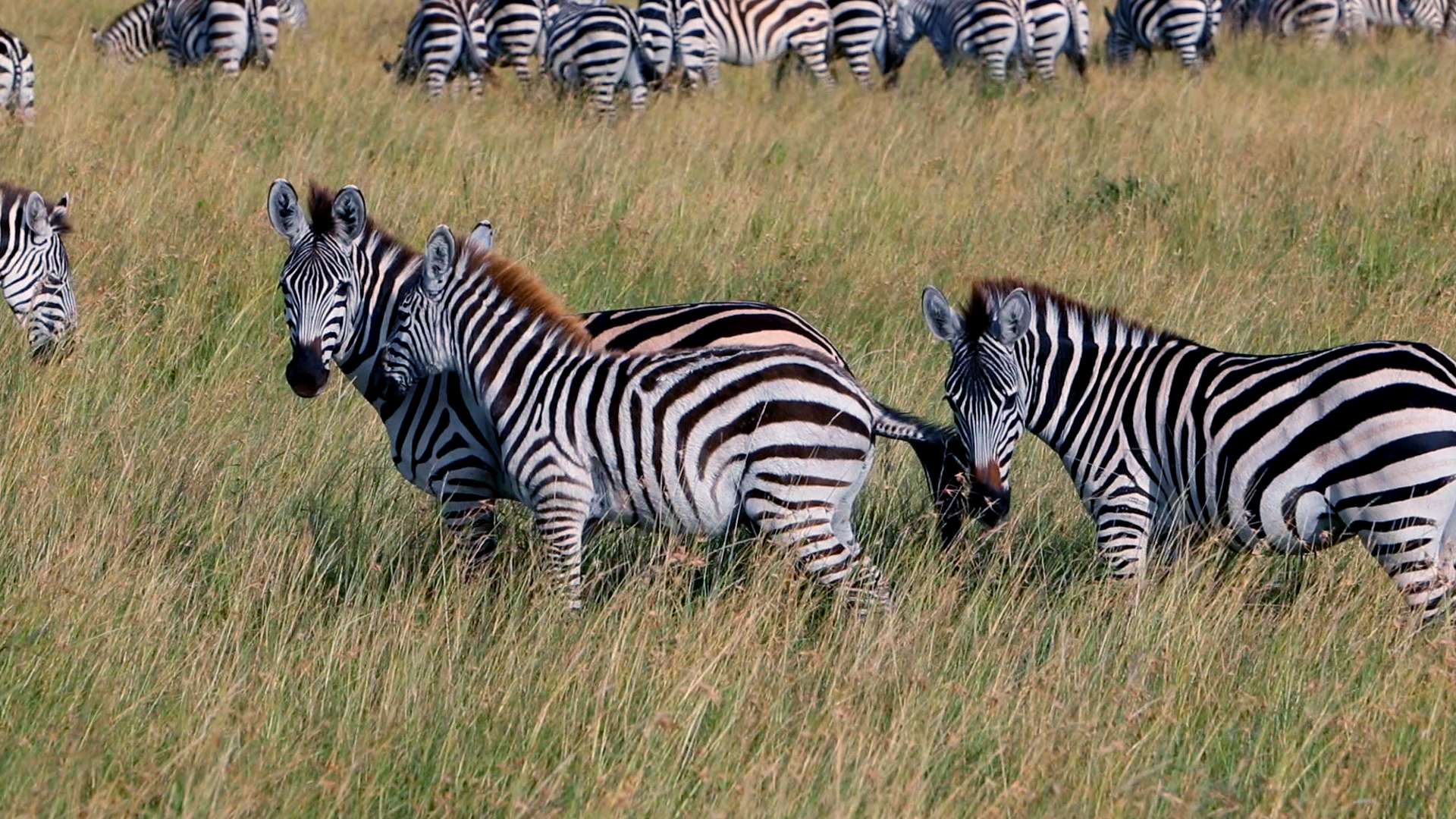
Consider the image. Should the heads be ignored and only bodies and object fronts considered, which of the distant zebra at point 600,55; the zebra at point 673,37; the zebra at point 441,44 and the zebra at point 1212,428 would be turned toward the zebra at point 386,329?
the zebra at point 1212,428

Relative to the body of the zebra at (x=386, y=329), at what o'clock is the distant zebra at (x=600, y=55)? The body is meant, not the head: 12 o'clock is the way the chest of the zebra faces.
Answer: The distant zebra is roughly at 3 o'clock from the zebra.

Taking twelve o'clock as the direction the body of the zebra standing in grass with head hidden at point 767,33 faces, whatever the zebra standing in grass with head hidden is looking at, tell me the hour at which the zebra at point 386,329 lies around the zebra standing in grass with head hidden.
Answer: The zebra is roughly at 9 o'clock from the zebra standing in grass with head hidden.

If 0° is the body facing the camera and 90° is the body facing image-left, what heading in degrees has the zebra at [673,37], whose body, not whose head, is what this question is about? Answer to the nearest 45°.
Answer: approximately 180°

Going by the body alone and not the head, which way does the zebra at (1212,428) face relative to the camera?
to the viewer's left

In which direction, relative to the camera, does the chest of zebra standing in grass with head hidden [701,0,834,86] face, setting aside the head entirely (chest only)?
to the viewer's left

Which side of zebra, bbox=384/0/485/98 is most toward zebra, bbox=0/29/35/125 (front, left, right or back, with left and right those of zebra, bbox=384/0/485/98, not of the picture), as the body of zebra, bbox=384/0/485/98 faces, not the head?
left

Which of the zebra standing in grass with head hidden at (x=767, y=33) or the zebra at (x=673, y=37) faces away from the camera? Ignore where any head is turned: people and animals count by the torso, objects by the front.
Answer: the zebra

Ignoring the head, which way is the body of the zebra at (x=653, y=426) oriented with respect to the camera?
to the viewer's left

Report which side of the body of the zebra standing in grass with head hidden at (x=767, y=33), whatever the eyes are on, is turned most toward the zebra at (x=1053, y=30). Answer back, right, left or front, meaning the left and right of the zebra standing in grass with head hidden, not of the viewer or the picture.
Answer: back

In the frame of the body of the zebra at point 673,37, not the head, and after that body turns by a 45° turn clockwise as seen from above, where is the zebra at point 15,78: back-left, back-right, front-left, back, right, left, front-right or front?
back

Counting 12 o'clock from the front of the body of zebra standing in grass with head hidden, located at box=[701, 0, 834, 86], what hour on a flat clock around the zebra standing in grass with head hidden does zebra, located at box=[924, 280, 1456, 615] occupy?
The zebra is roughly at 9 o'clock from the zebra standing in grass with head hidden.

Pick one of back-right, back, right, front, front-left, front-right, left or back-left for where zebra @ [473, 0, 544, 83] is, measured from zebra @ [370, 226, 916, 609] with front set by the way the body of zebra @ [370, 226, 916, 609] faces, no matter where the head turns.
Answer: right

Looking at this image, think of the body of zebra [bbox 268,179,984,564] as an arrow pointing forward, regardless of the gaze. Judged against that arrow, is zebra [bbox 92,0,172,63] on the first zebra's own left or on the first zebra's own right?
on the first zebra's own right

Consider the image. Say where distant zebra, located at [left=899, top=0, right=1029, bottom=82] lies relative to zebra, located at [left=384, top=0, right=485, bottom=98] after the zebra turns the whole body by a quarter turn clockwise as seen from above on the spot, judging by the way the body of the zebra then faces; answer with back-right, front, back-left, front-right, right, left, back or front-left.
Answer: front-right

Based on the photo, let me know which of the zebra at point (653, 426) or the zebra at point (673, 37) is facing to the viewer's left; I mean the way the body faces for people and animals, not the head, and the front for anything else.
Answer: the zebra at point (653, 426)

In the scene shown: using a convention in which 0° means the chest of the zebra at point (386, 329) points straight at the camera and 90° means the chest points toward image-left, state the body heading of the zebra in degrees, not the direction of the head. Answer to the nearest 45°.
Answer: approximately 90°

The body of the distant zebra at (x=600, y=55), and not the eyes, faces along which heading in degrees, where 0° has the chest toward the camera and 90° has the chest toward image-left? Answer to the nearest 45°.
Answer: approximately 135°
